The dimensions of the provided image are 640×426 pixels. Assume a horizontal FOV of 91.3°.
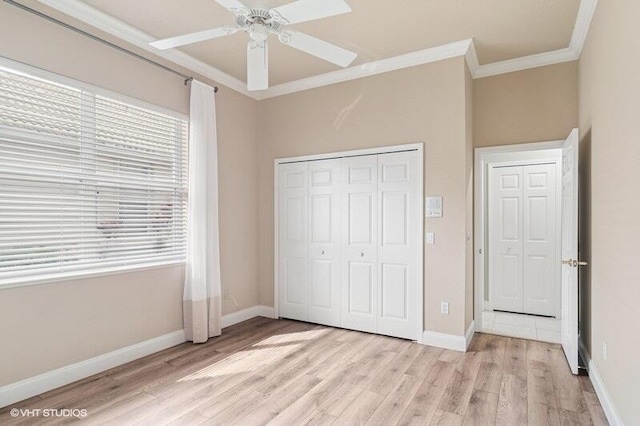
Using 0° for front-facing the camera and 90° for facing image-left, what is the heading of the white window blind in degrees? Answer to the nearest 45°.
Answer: approximately 315°

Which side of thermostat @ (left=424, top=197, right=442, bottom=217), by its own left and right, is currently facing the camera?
front

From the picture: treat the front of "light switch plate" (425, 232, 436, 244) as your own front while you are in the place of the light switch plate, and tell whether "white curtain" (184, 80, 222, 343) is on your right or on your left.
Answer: on your right

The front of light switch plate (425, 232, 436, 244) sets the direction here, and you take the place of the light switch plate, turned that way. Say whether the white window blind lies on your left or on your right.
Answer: on your right

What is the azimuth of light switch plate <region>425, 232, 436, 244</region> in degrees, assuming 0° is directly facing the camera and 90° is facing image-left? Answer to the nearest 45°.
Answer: approximately 0°

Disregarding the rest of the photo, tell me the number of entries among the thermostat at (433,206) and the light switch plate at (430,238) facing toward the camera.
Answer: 2

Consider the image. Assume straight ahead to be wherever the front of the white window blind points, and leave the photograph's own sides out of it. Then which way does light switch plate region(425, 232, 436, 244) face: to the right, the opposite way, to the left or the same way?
to the right

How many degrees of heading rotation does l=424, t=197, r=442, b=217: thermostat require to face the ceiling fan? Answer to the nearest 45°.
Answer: approximately 45° to its right

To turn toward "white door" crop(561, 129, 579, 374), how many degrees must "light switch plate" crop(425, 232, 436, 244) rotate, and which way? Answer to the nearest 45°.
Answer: approximately 90° to its left

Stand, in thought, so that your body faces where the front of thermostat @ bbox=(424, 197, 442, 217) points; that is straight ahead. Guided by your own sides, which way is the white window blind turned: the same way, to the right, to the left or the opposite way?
to the left

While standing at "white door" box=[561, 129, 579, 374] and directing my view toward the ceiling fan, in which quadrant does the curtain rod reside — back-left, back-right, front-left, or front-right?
front-right

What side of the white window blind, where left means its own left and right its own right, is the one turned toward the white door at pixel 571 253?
front

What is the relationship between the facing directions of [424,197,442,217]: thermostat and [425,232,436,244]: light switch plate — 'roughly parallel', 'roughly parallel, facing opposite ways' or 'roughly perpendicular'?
roughly parallel

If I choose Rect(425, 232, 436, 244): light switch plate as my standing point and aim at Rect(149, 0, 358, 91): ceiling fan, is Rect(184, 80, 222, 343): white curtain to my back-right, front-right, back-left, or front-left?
front-right
